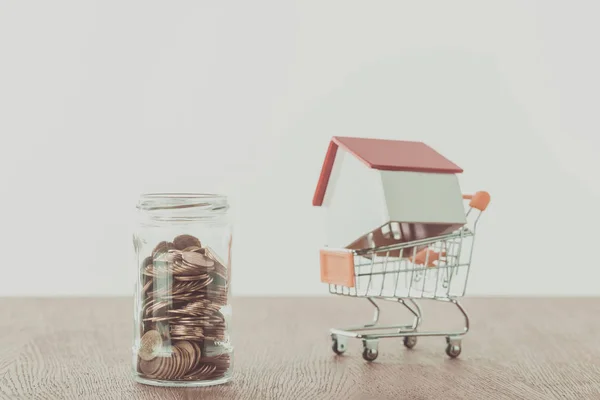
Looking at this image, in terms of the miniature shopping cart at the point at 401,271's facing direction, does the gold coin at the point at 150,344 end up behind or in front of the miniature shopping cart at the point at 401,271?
in front

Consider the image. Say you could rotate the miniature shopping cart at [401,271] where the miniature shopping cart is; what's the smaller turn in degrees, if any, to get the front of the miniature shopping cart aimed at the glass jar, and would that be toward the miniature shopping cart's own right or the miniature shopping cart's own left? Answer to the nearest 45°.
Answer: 0° — it already faces it

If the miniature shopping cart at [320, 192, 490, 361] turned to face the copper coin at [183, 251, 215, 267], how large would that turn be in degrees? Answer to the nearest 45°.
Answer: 0° — it already faces it

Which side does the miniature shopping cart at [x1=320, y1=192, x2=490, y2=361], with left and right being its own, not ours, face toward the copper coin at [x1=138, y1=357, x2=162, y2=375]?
front

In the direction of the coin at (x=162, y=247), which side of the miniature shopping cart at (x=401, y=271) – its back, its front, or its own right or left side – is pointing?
front

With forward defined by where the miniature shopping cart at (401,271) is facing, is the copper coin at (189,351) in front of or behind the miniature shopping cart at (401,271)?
in front

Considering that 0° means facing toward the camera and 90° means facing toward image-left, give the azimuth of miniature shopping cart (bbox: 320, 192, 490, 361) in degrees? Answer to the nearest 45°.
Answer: approximately 45°
